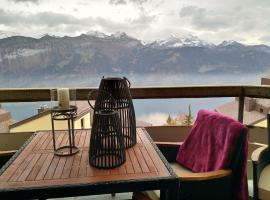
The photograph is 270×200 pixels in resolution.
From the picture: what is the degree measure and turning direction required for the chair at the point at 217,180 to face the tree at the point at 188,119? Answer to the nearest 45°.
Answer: approximately 135° to its right

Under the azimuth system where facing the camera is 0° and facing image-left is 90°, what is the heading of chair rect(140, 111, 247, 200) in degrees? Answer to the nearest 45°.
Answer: approximately 45°

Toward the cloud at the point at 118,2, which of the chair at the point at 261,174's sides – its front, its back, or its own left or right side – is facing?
right

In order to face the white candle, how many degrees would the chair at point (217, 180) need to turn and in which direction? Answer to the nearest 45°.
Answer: approximately 45° to its right

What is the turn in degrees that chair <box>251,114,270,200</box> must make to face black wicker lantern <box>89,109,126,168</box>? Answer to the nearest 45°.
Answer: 0° — it already faces it

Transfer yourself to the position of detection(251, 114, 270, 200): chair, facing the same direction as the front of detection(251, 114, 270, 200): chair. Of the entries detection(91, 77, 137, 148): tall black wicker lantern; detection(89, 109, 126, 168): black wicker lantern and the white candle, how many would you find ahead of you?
3

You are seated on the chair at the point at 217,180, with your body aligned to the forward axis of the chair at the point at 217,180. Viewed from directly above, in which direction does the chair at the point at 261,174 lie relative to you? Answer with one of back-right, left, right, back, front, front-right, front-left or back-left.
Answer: back
